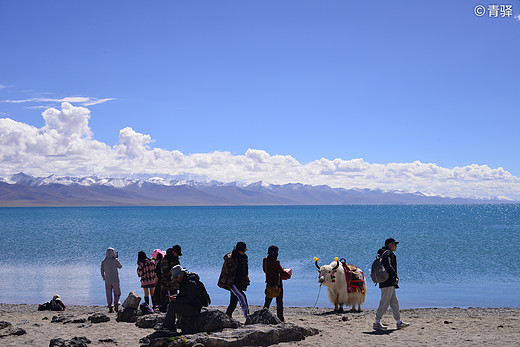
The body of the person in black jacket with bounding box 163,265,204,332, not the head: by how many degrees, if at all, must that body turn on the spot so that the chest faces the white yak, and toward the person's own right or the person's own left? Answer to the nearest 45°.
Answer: approximately 135° to the person's own right

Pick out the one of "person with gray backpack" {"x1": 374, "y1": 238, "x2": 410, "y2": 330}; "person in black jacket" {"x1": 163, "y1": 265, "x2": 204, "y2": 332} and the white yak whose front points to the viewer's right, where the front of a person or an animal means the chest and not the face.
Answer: the person with gray backpack

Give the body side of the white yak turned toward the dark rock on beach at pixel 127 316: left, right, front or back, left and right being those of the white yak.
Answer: front

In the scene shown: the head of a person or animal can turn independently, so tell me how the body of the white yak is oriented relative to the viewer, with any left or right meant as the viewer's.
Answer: facing the viewer and to the left of the viewer

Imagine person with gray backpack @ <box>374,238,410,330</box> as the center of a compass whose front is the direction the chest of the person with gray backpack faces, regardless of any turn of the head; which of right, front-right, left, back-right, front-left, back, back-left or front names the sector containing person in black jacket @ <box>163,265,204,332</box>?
back-right

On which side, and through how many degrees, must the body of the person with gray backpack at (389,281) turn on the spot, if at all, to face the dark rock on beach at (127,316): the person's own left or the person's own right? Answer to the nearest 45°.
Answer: approximately 180°

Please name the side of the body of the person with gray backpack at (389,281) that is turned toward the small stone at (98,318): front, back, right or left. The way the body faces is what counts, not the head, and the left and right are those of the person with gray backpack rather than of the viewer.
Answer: back

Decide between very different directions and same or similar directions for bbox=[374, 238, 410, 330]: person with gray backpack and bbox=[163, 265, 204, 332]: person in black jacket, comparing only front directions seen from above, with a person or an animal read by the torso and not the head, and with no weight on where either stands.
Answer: very different directions

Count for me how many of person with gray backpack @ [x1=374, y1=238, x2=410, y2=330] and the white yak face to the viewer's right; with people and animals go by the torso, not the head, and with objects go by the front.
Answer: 1

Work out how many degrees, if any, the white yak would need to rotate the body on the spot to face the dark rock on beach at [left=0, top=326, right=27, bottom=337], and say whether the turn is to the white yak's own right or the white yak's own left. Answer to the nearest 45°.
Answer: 0° — it already faces it

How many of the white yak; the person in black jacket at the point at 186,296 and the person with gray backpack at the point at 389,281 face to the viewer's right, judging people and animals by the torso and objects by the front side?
1

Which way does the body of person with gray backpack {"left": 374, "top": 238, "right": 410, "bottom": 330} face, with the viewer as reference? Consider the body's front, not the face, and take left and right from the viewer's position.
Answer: facing to the right of the viewer

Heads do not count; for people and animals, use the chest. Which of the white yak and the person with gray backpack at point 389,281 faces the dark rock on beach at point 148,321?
the white yak

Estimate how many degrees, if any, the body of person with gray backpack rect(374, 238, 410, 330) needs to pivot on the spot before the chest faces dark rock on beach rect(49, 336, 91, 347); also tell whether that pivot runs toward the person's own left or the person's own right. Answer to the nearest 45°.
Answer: approximately 135° to the person's own right

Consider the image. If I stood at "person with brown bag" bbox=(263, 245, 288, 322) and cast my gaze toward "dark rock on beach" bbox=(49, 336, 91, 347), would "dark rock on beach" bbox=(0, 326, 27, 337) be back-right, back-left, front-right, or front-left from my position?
front-right
